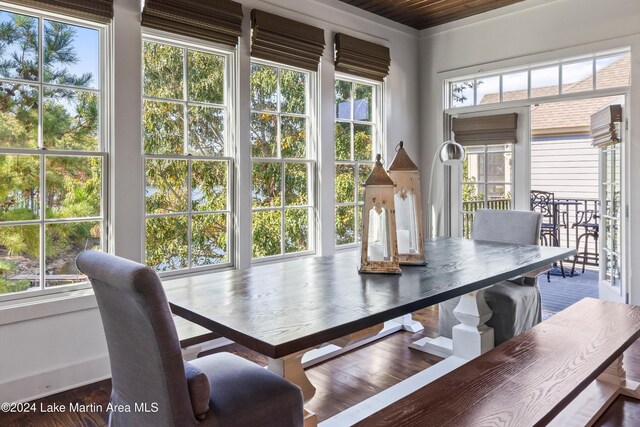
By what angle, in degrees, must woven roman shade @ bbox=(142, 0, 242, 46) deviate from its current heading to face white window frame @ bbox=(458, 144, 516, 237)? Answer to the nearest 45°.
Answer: approximately 45° to its left

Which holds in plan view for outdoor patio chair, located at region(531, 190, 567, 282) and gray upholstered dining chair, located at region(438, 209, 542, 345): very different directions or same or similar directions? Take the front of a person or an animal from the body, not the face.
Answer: very different directions

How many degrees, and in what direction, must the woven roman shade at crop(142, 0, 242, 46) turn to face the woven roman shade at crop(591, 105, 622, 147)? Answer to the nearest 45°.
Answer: approximately 45° to its left

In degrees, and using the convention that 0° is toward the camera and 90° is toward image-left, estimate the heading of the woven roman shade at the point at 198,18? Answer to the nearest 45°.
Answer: approximately 315°

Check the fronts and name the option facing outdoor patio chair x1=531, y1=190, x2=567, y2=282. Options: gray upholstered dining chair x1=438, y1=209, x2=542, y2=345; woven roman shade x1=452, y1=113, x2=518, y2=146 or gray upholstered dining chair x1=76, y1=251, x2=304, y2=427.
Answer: gray upholstered dining chair x1=76, y1=251, x2=304, y2=427

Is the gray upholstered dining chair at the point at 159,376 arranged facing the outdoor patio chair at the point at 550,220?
yes

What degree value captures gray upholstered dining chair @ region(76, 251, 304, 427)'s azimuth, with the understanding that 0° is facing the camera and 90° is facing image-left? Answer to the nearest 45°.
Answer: approximately 225°

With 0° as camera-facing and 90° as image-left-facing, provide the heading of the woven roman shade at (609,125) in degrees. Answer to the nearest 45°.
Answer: approximately 45°

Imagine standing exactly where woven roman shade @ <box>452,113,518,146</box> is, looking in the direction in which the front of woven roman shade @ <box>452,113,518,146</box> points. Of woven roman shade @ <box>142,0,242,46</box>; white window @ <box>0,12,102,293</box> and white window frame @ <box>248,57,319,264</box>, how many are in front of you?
3
